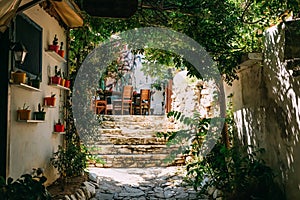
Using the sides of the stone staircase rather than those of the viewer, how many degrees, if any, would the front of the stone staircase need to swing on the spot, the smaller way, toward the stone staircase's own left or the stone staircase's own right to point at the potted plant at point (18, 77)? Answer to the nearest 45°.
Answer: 0° — it already faces it

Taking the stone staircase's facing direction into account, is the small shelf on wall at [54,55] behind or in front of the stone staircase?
in front

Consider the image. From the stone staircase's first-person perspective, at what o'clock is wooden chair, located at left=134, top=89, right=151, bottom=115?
The wooden chair is roughly at 6 o'clock from the stone staircase.

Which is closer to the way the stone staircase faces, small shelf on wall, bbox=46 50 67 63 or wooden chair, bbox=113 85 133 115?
the small shelf on wall

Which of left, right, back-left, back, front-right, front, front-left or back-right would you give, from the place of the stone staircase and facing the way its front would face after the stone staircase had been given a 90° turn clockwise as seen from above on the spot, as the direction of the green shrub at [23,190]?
left

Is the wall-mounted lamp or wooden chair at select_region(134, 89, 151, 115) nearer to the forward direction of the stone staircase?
the wall-mounted lamp

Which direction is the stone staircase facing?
toward the camera

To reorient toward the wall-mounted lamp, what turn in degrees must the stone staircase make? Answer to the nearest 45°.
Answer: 0° — it already faces it

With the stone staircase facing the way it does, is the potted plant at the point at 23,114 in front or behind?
in front

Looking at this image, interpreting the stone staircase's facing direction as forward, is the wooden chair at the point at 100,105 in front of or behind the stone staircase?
behind

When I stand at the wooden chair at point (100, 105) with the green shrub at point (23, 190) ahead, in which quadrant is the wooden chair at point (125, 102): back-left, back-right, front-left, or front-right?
back-left

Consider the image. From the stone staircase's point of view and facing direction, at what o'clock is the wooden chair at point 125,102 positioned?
The wooden chair is roughly at 6 o'clock from the stone staircase.
